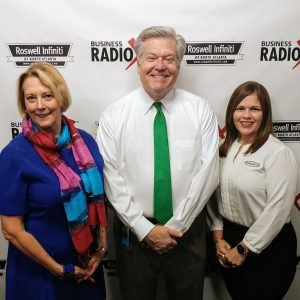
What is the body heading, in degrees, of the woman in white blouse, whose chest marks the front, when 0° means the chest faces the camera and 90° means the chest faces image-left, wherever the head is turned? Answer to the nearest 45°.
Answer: approximately 45°
